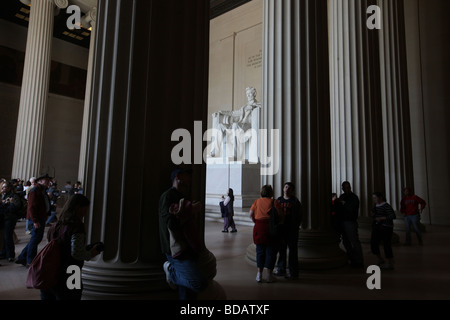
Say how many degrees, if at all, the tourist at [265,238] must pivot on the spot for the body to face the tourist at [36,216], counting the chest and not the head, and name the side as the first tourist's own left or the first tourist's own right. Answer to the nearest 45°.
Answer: approximately 90° to the first tourist's own left

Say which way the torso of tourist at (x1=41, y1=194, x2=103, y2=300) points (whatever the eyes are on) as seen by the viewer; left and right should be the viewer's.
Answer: facing to the right of the viewer

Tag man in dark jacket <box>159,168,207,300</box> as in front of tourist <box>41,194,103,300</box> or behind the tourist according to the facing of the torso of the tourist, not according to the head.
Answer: in front

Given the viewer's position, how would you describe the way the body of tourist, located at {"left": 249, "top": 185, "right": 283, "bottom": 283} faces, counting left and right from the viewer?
facing away from the viewer

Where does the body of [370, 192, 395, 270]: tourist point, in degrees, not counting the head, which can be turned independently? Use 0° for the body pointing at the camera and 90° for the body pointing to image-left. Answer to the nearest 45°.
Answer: approximately 45°

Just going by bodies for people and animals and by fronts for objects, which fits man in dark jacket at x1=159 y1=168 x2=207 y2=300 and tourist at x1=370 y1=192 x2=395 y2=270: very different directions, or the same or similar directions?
very different directions

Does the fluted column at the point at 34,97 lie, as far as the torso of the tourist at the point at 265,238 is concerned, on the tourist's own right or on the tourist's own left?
on the tourist's own left

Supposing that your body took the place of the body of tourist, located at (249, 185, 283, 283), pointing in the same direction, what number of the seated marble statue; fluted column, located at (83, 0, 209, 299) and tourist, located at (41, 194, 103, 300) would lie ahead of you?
1

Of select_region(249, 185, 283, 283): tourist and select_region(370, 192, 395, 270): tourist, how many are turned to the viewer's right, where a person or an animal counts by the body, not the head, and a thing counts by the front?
0
